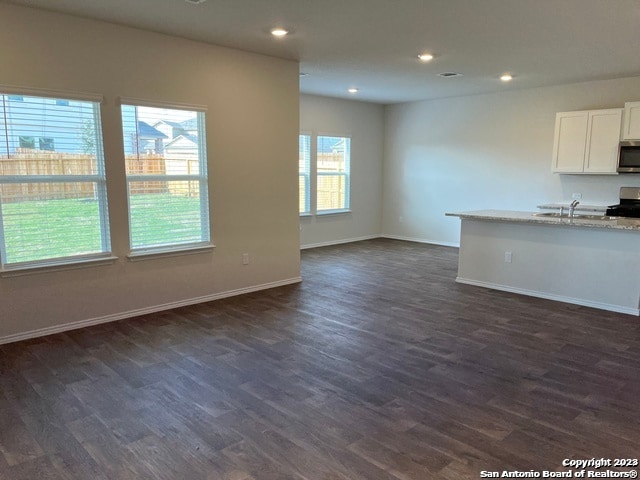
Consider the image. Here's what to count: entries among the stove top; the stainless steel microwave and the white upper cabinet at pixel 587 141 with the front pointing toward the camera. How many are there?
3

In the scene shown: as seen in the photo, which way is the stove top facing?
toward the camera

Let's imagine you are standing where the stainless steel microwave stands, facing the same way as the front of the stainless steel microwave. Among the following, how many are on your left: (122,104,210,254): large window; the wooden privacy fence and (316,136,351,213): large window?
0

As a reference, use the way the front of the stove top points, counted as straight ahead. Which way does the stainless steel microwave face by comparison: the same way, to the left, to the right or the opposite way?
the same way

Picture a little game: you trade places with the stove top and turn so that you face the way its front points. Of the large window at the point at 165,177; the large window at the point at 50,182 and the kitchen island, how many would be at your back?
0

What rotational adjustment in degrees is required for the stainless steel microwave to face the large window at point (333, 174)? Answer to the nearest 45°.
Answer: approximately 90° to its right

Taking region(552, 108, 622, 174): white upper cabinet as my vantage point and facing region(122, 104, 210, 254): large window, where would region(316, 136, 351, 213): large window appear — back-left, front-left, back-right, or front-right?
front-right

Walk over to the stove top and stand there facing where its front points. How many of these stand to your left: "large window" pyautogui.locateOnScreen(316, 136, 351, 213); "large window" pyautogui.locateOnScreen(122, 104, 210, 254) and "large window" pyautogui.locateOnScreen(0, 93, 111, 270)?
0

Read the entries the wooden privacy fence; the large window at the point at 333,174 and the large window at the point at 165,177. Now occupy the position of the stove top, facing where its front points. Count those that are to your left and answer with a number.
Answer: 0

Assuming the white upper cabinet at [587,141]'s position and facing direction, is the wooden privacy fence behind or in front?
in front

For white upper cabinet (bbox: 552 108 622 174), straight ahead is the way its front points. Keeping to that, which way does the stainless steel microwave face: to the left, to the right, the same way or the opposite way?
the same way

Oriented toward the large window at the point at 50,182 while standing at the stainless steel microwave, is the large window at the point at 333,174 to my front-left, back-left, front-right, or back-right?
front-right

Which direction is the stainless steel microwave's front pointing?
toward the camera

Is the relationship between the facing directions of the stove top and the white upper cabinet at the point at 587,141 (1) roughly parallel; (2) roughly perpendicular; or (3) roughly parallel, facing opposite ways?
roughly parallel

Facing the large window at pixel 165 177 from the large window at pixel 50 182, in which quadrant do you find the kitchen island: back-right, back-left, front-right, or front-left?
front-right

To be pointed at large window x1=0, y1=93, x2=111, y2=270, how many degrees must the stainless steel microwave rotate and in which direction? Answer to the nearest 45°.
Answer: approximately 45° to its right

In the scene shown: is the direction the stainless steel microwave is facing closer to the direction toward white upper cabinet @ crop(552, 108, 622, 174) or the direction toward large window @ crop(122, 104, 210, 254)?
the large window

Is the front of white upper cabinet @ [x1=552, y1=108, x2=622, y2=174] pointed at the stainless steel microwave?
no
